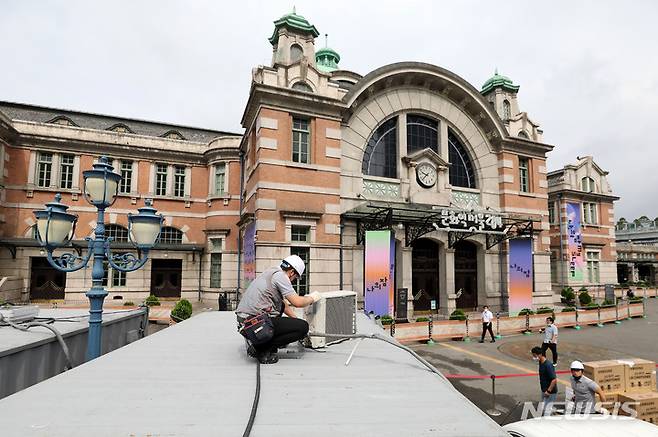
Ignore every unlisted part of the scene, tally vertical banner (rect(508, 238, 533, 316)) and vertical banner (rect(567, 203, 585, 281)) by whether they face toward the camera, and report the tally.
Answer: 2

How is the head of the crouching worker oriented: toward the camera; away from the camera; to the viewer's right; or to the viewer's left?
to the viewer's right

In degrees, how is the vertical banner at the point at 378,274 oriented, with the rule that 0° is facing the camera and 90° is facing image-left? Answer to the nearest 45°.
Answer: approximately 0°

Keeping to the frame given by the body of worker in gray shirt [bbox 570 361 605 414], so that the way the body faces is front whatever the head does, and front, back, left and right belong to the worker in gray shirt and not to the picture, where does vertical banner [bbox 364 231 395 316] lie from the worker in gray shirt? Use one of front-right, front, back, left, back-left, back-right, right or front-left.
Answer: right

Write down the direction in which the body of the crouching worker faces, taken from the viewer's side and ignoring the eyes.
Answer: to the viewer's right

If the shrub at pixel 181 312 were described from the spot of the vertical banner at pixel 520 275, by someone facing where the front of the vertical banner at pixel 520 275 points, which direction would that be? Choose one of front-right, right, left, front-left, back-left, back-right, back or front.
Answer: front-right

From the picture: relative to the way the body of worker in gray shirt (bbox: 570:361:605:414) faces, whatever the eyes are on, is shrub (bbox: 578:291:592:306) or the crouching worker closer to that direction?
the crouching worker

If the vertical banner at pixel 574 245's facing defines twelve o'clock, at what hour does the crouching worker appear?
The crouching worker is roughly at 12 o'clock from the vertical banner.

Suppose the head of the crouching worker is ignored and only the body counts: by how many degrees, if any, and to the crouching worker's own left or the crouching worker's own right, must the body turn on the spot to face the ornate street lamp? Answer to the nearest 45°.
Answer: approximately 135° to the crouching worker's own left

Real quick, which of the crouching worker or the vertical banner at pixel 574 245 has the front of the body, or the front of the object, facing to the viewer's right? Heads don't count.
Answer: the crouching worker

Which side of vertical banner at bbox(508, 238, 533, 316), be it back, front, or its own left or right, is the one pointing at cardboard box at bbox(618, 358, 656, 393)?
front
